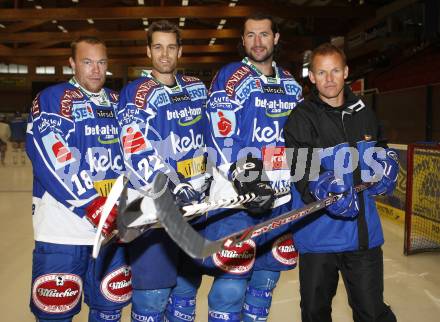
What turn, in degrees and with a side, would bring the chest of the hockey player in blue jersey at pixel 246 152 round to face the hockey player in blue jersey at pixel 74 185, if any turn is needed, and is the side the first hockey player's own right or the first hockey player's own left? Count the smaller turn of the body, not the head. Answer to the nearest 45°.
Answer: approximately 135° to the first hockey player's own right

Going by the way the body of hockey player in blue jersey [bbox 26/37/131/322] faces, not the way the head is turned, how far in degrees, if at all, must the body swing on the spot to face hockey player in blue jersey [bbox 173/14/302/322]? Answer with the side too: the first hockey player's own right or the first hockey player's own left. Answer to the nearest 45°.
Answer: approximately 45° to the first hockey player's own left

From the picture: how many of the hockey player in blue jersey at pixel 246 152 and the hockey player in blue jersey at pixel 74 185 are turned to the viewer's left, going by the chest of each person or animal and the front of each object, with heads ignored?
0

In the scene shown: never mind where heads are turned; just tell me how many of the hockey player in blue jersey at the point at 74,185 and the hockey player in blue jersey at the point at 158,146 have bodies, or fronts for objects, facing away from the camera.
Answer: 0

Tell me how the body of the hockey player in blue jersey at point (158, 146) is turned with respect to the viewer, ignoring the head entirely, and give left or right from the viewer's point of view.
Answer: facing the viewer and to the right of the viewer

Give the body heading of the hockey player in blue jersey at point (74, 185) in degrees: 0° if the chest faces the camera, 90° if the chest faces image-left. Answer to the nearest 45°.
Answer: approximately 315°
